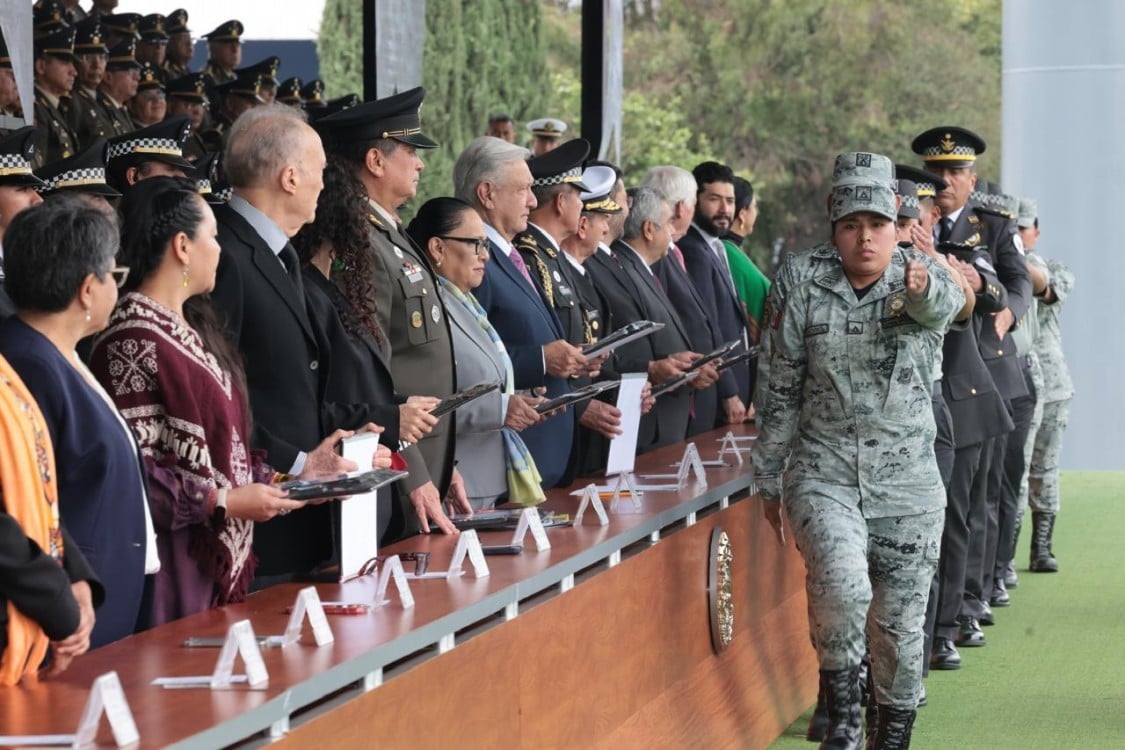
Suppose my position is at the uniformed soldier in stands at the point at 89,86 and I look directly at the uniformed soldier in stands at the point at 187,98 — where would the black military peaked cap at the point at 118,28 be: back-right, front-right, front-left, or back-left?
front-left

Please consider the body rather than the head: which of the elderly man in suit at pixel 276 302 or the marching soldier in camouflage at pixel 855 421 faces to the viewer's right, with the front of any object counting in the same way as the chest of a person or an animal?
the elderly man in suit

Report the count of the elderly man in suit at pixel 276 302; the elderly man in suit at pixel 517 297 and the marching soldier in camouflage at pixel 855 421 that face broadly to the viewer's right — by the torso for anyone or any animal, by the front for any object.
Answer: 2

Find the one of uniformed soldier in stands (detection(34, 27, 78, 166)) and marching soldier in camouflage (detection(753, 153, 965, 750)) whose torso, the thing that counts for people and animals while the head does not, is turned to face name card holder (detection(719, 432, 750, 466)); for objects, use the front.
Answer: the uniformed soldier in stands

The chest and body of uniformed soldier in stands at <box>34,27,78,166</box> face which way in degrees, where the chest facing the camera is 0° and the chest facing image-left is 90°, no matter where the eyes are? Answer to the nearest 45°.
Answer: approximately 315°

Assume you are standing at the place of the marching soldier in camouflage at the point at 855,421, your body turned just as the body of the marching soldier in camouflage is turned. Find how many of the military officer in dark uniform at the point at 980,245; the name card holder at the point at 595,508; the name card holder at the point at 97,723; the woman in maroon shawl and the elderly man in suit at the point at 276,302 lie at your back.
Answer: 1

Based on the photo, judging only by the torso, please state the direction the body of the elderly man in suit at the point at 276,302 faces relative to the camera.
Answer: to the viewer's right

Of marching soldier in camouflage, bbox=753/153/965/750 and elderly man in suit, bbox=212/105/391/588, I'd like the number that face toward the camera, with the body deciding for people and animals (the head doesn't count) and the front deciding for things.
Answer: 1

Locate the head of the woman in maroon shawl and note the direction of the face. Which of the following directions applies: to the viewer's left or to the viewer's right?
to the viewer's right

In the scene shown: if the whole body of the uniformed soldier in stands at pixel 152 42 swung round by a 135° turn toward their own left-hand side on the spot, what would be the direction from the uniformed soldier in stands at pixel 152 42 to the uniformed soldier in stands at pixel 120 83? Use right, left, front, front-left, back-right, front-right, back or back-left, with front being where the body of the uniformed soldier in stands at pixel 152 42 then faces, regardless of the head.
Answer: back

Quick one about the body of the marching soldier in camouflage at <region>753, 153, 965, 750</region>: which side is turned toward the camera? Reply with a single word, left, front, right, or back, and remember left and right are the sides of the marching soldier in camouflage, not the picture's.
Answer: front

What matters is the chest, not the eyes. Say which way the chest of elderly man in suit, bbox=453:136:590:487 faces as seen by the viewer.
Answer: to the viewer's right

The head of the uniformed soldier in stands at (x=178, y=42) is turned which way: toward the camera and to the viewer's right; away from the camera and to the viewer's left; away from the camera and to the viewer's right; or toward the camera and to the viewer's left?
toward the camera and to the viewer's right

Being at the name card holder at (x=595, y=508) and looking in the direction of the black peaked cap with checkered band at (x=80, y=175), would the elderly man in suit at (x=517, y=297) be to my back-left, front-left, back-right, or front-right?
front-right

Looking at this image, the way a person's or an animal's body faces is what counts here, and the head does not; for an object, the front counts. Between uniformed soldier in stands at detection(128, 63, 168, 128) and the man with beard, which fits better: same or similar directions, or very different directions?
same or similar directions

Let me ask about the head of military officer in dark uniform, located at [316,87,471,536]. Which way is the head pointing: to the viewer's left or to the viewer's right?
to the viewer's right

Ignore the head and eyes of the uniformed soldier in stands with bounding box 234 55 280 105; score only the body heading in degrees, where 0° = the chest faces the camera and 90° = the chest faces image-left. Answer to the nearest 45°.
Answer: approximately 315°

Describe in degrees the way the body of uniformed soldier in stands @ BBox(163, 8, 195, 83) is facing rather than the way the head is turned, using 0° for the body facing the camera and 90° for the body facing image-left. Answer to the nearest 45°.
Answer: approximately 315°
